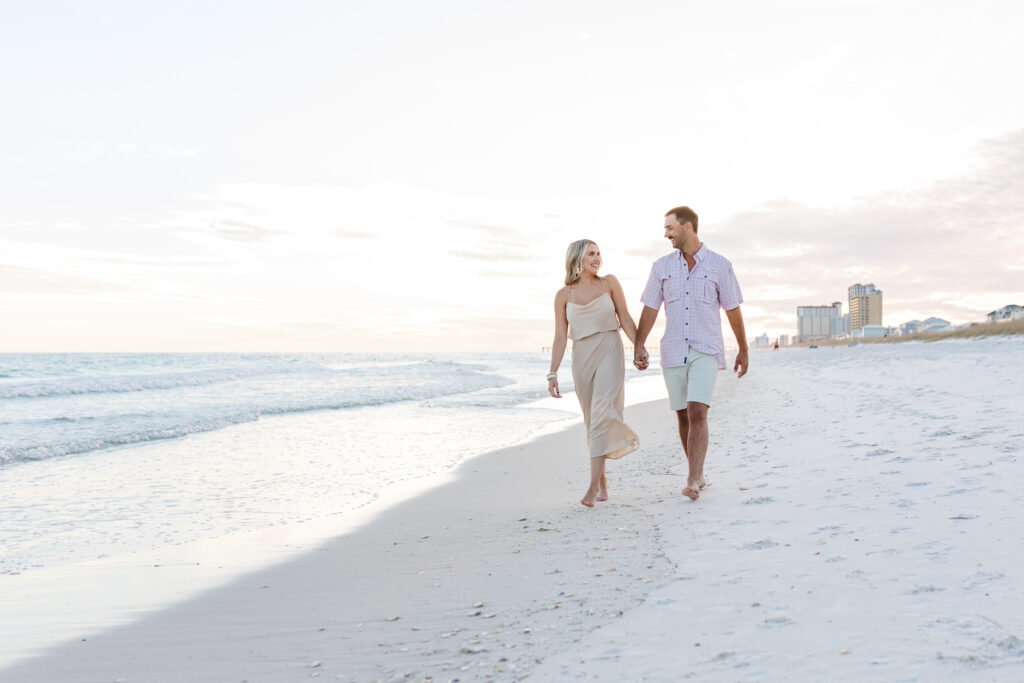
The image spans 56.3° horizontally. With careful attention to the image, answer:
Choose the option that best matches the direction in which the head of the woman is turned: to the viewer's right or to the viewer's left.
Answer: to the viewer's right

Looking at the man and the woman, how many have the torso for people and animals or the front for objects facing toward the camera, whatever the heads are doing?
2

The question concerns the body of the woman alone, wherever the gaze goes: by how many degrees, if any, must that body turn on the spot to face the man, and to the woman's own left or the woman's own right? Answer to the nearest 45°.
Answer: approximately 90° to the woman's own left

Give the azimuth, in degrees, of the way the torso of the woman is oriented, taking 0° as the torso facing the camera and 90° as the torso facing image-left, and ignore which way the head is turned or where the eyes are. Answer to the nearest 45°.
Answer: approximately 0°

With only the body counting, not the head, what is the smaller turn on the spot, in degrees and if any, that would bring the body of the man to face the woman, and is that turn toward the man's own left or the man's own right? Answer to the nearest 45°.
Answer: approximately 90° to the man's own right
